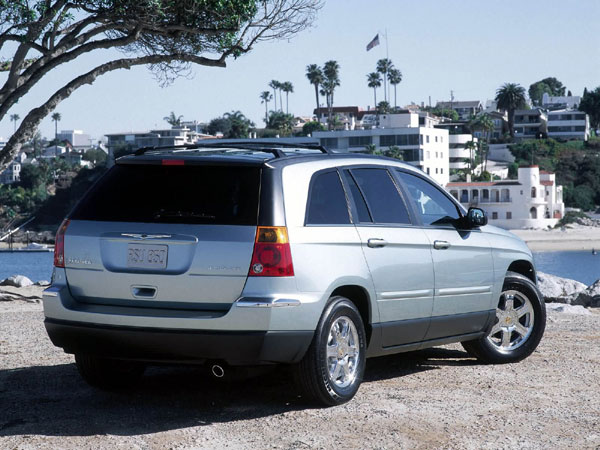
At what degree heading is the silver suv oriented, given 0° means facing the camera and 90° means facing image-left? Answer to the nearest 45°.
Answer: approximately 225°

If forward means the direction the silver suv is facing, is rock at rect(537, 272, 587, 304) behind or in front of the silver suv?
in front

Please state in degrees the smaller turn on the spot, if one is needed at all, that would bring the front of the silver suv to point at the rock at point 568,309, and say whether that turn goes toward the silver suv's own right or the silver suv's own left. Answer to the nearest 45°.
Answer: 0° — it already faces it

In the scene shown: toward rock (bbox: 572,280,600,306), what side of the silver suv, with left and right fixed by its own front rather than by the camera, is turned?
front
